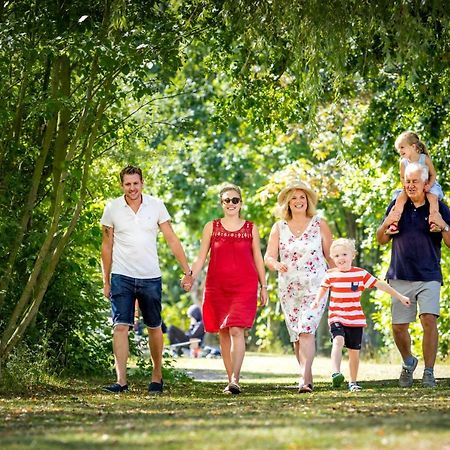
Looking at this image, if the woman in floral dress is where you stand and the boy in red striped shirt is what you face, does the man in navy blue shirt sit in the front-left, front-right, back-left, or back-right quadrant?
front-left

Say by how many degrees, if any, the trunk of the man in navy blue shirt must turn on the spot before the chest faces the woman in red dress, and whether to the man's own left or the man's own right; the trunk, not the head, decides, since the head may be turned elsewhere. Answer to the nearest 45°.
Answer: approximately 90° to the man's own right

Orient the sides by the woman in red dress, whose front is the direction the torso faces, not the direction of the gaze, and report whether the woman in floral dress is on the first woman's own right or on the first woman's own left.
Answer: on the first woman's own left

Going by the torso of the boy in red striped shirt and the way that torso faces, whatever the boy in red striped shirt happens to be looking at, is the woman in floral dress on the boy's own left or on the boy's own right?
on the boy's own right

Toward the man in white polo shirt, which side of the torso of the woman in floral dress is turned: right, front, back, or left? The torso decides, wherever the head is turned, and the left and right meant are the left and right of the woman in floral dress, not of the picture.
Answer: right

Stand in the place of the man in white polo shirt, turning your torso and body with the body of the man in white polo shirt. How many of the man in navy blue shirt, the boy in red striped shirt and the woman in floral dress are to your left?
3

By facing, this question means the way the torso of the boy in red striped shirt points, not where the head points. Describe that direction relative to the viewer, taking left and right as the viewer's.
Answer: facing the viewer

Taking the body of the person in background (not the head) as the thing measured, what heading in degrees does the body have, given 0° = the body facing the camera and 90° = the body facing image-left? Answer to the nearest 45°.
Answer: approximately 90°

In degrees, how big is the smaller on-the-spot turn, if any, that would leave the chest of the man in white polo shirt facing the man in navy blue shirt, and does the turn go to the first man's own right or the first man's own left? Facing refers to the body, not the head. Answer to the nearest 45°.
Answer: approximately 90° to the first man's own left

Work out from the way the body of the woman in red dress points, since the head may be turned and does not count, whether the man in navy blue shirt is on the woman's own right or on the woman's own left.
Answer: on the woman's own left

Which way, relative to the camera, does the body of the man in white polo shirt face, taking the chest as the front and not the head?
toward the camera

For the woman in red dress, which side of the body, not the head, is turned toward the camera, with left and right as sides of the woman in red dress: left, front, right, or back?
front

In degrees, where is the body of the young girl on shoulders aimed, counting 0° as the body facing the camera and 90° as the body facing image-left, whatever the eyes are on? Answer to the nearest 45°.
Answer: approximately 45°
